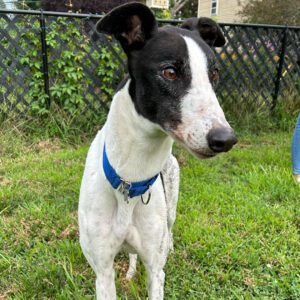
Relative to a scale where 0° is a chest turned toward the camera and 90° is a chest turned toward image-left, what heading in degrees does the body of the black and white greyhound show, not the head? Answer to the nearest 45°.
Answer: approximately 0°

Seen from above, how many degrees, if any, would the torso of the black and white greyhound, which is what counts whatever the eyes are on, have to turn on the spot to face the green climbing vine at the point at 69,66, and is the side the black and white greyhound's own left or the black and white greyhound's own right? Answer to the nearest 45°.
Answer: approximately 180°

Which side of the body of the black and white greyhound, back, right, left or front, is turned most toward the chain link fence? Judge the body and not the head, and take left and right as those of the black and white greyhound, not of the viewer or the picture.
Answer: back
